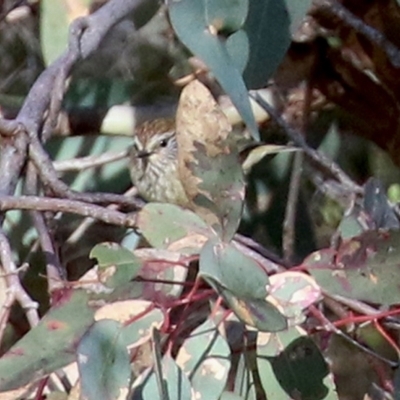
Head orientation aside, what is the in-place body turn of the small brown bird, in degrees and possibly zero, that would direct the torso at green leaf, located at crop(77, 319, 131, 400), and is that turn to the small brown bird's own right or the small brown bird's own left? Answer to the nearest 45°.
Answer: approximately 45° to the small brown bird's own left

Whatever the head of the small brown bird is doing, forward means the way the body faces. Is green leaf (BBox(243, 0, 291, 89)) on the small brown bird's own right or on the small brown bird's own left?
on the small brown bird's own left

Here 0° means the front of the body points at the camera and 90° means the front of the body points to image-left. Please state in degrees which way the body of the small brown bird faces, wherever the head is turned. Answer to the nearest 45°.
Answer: approximately 45°

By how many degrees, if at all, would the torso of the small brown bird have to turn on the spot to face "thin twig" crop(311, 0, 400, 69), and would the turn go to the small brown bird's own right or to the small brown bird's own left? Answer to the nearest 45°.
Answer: approximately 90° to the small brown bird's own left
